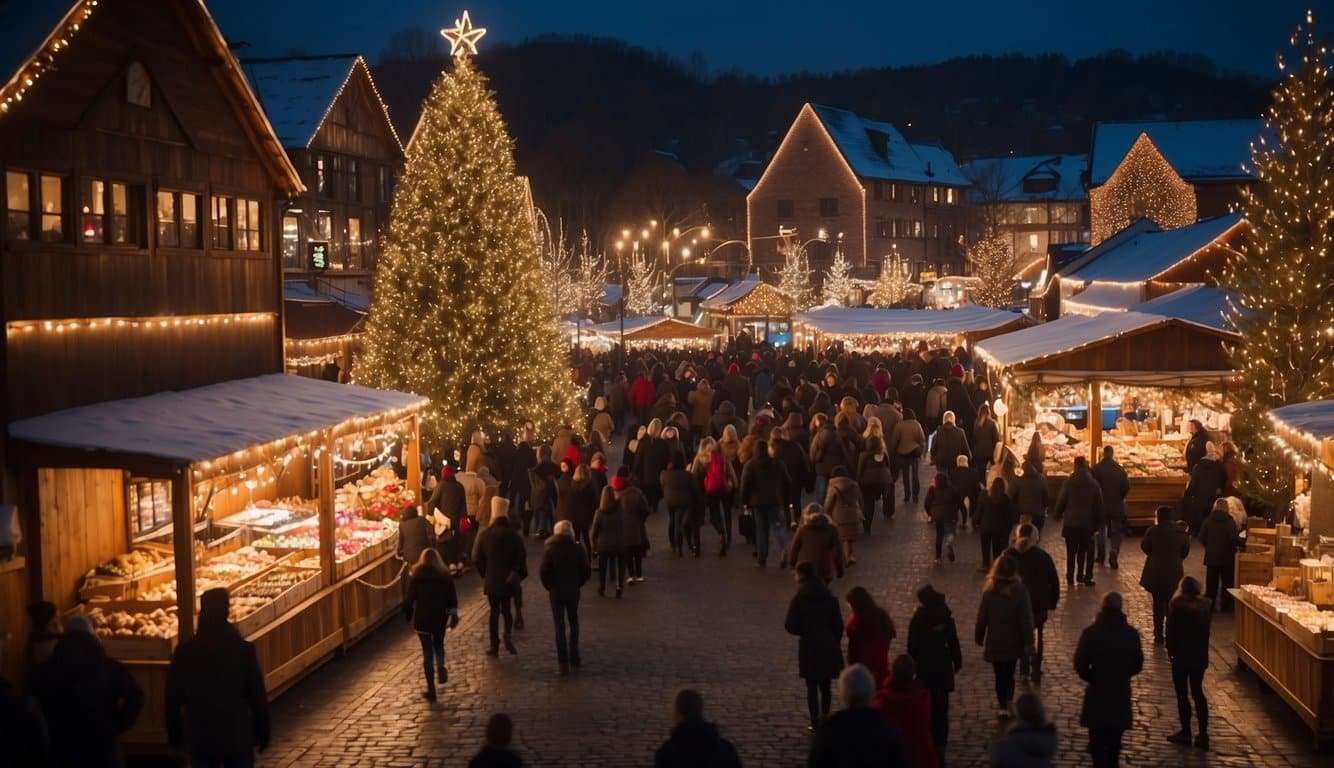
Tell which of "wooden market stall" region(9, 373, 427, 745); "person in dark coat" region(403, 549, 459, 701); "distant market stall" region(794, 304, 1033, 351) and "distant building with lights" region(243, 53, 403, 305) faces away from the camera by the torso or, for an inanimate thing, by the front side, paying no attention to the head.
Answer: the person in dark coat

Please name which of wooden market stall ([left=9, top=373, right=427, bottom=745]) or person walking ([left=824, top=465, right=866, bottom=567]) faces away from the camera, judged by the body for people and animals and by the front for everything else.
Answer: the person walking

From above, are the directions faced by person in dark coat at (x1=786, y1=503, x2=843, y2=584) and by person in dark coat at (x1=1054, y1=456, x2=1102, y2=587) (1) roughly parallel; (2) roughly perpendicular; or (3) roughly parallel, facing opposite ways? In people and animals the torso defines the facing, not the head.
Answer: roughly parallel

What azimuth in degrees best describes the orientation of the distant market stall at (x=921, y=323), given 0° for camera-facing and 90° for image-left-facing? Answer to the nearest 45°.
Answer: approximately 0°

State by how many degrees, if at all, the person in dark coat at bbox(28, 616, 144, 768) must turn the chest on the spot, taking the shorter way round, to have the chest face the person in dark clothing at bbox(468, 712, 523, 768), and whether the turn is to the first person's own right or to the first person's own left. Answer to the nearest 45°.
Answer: approximately 135° to the first person's own right

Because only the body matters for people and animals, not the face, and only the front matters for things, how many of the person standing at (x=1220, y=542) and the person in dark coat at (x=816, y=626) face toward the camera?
0

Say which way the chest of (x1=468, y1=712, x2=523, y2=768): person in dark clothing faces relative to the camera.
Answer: away from the camera

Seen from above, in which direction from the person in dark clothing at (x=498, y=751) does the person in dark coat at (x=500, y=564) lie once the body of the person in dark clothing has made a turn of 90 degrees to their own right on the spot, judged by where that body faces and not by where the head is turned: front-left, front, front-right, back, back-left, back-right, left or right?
left

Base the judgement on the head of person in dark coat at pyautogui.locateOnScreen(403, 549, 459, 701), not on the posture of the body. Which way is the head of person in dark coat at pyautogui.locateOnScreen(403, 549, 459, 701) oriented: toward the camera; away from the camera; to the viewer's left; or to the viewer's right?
away from the camera

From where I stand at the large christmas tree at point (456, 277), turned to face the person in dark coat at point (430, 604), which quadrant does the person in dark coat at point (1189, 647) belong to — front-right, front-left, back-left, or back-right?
front-left

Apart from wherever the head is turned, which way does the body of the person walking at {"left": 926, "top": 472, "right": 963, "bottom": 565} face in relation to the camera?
away from the camera

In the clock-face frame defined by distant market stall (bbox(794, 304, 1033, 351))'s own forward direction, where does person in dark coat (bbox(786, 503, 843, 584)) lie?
The person in dark coat is roughly at 12 o'clock from the distant market stall.

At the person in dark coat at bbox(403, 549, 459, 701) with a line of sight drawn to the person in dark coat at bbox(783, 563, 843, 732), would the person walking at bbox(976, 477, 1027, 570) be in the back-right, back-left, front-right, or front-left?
front-left

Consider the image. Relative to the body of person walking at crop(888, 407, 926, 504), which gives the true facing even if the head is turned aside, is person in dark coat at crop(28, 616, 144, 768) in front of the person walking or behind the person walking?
behind

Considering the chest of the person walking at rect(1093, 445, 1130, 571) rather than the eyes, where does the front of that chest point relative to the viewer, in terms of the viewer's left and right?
facing away from the viewer

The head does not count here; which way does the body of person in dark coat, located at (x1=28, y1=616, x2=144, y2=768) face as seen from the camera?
away from the camera

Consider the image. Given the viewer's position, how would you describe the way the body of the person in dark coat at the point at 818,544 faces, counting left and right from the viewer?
facing away from the viewer

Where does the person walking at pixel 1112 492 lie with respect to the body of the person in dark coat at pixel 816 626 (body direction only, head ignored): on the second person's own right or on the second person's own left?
on the second person's own right

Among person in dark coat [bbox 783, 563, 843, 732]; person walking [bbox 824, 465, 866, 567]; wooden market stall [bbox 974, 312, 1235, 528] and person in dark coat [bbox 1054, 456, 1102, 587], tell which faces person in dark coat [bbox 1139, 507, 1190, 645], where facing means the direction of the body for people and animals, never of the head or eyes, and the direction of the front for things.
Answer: the wooden market stall
